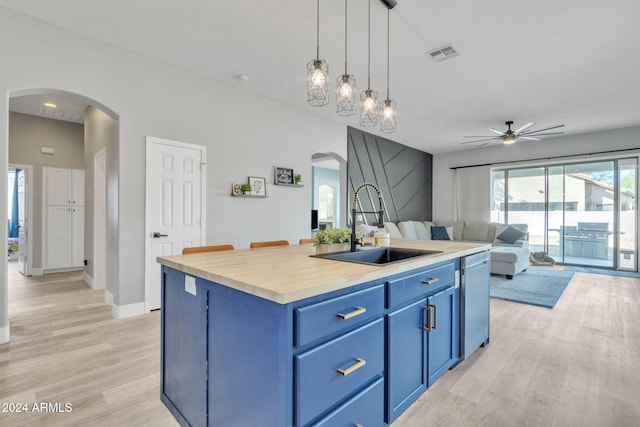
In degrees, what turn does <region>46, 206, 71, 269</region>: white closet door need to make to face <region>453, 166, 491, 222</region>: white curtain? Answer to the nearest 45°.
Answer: approximately 45° to its left

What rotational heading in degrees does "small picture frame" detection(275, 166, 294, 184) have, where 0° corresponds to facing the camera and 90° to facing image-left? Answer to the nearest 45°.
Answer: approximately 315°

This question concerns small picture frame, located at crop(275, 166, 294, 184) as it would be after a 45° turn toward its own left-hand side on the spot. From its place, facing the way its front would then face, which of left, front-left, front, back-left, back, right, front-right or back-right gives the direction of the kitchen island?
right

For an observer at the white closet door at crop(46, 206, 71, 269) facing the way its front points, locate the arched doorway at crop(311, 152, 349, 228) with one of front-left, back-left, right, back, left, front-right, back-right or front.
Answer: left

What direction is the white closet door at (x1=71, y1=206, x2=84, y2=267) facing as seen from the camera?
toward the camera

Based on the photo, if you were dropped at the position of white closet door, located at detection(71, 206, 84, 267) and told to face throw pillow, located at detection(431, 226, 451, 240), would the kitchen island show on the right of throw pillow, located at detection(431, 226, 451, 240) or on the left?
right

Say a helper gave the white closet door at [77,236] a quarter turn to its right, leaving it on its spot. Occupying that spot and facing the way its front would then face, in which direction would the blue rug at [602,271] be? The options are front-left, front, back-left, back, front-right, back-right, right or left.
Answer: back-left
